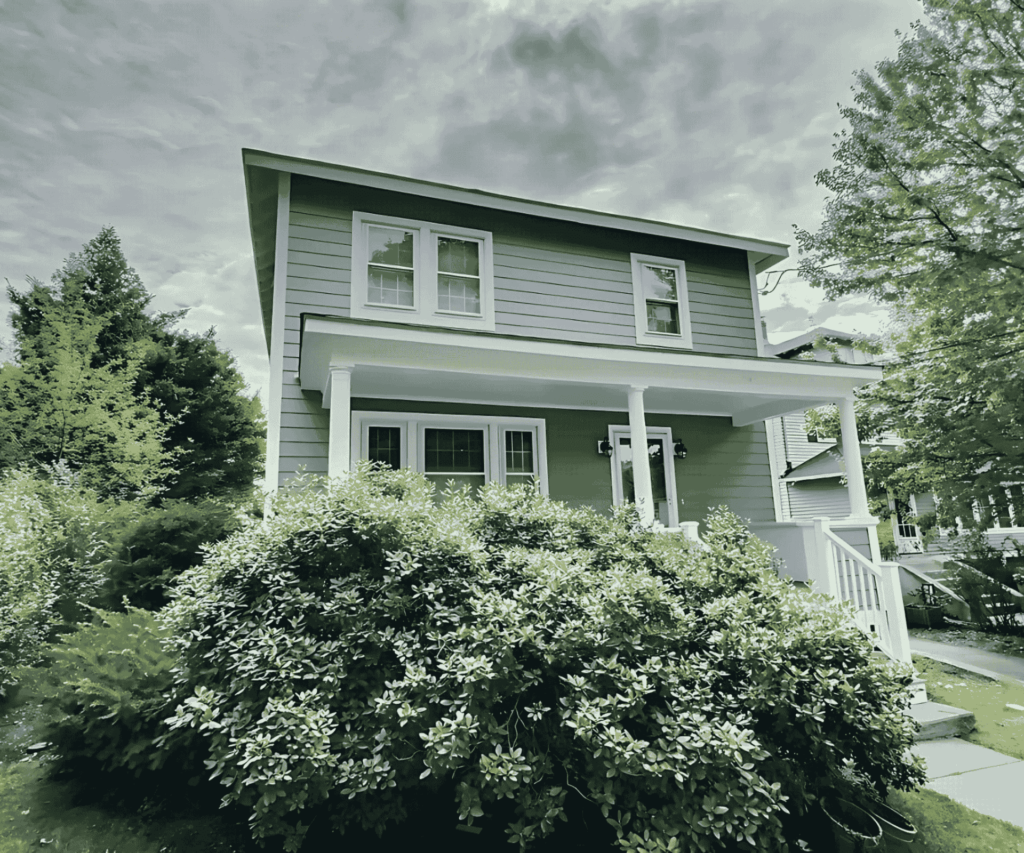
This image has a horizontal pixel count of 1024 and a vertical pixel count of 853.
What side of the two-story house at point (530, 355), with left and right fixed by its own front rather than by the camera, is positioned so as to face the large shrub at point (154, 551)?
right

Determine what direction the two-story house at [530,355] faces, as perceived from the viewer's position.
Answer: facing the viewer and to the right of the viewer

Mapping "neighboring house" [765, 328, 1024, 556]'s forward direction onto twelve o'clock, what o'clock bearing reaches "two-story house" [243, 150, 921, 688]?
The two-story house is roughly at 2 o'clock from the neighboring house.

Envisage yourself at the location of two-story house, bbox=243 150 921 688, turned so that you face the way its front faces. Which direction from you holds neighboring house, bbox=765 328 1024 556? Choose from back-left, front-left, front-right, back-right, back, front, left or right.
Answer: left

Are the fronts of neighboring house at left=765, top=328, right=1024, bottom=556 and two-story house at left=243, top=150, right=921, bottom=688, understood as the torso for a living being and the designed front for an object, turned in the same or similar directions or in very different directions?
same or similar directions

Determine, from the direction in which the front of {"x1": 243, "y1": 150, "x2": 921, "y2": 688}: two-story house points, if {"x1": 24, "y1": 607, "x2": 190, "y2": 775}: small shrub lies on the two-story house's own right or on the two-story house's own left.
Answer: on the two-story house's own right

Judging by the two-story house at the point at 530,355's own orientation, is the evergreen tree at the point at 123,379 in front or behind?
behind

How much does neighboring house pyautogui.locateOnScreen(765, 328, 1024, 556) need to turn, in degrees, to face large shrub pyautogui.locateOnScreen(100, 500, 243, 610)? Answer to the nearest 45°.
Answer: approximately 45° to its right

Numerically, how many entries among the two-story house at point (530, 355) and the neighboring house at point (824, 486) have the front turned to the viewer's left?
0

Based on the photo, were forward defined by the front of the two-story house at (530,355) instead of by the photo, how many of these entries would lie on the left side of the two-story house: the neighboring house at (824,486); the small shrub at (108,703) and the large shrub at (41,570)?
1

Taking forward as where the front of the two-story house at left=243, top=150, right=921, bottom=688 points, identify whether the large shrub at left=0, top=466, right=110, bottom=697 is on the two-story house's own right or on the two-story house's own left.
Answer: on the two-story house's own right
